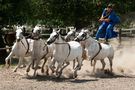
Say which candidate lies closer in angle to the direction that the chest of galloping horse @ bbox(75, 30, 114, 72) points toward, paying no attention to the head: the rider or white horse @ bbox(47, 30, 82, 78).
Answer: the white horse

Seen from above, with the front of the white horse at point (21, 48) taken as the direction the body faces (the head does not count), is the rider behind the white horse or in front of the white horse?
behind

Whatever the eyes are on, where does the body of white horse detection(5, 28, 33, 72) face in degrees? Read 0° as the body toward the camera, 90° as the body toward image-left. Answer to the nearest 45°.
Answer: approximately 45°

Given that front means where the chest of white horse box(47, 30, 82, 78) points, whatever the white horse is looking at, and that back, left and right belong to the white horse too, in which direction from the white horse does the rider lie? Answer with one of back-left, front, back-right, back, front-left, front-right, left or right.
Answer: back

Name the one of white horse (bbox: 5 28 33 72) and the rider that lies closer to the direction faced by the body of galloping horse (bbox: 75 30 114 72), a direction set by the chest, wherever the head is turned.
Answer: the white horse

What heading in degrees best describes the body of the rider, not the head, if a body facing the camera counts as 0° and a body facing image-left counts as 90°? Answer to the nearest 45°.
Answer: approximately 45°

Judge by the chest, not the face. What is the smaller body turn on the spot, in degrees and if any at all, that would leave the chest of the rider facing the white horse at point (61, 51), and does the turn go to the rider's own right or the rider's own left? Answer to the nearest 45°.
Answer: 0° — they already face it

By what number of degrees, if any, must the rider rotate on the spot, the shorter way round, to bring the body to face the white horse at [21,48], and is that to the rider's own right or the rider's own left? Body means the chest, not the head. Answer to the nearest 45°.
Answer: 0° — they already face it

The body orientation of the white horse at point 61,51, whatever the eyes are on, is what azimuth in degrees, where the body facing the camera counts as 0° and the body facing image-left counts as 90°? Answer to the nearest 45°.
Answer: approximately 45°

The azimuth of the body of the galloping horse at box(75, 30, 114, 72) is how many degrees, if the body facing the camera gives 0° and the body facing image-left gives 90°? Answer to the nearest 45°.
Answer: approximately 45°

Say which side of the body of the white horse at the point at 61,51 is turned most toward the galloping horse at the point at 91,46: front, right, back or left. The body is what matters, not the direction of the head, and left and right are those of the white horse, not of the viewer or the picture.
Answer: back
